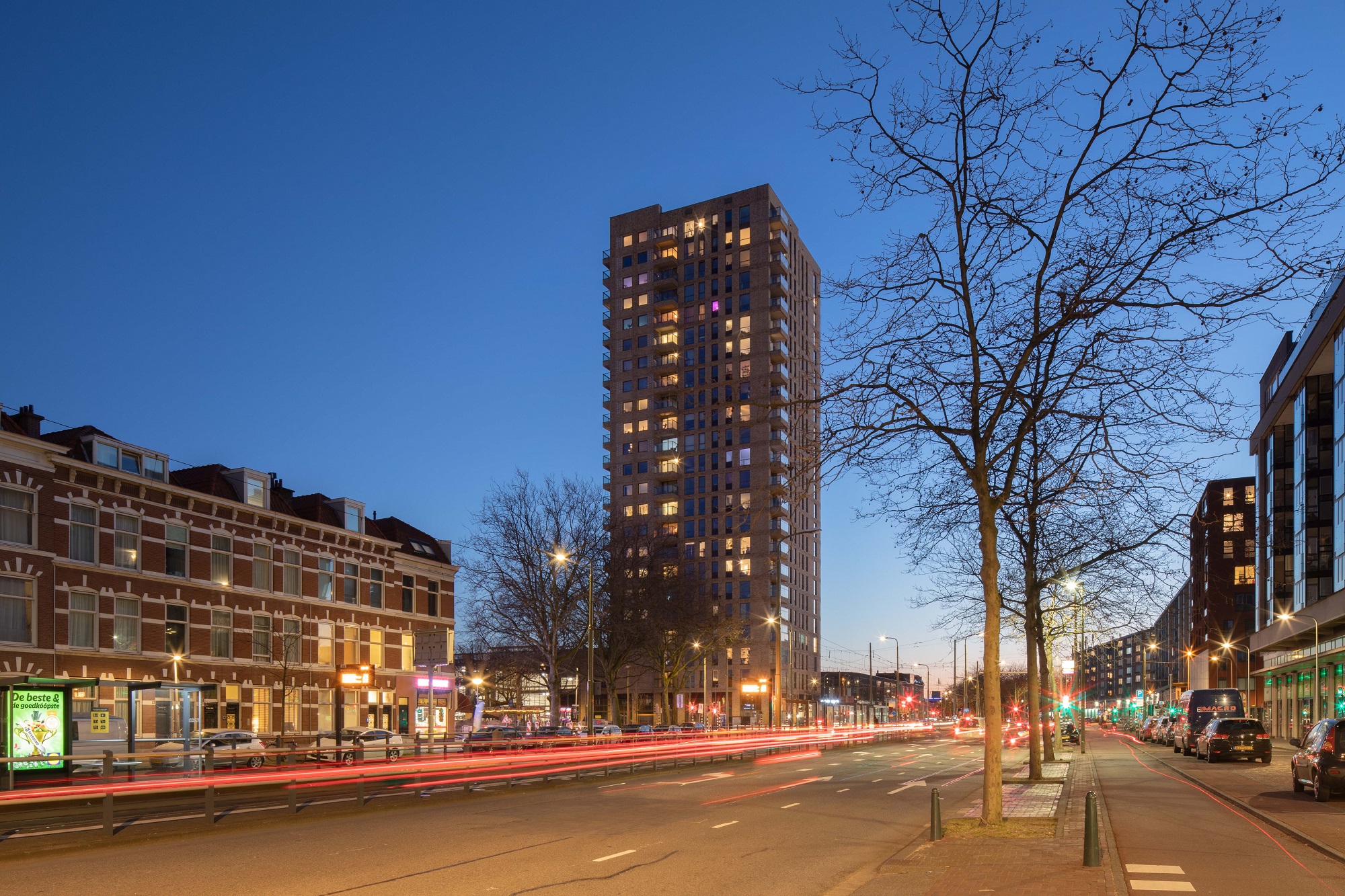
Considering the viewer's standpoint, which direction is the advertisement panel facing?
facing the viewer

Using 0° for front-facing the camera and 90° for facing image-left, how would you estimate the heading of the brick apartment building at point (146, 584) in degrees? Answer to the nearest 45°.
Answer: approximately 315°

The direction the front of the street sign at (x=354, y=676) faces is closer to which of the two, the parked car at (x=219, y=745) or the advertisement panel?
the advertisement panel

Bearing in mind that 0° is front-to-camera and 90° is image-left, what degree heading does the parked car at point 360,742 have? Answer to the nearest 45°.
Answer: approximately 45°

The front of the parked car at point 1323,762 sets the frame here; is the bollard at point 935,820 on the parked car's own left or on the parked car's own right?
on the parked car's own left

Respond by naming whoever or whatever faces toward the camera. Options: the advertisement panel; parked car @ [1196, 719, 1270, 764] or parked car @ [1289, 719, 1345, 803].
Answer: the advertisement panel

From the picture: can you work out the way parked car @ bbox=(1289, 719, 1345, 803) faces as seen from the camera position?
facing away from the viewer and to the left of the viewer

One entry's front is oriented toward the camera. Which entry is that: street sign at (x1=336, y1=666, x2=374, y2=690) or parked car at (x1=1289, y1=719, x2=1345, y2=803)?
the street sign

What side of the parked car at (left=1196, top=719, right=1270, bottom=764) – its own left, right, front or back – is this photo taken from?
back

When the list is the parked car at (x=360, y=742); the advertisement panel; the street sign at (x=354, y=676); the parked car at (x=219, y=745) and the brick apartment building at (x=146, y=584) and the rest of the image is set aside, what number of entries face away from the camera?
0

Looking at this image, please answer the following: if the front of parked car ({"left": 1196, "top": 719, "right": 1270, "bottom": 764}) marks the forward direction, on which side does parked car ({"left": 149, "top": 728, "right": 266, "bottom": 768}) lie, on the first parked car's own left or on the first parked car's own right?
on the first parked car's own left
